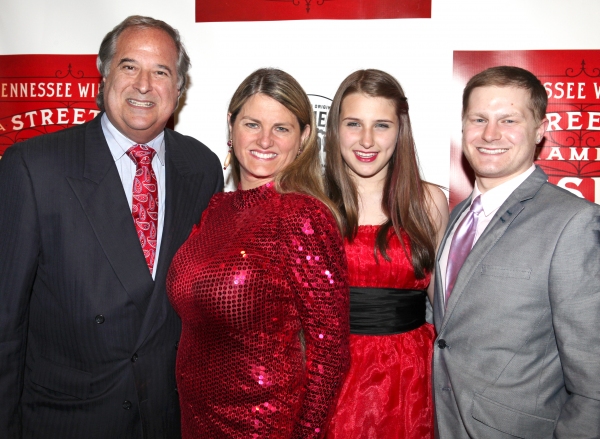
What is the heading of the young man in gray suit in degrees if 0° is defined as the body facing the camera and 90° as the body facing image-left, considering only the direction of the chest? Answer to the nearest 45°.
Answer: approximately 45°

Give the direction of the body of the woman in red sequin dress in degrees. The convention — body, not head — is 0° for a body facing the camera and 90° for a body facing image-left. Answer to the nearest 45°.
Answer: approximately 45°

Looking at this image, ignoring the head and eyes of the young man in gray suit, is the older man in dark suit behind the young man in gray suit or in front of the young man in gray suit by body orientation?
in front
